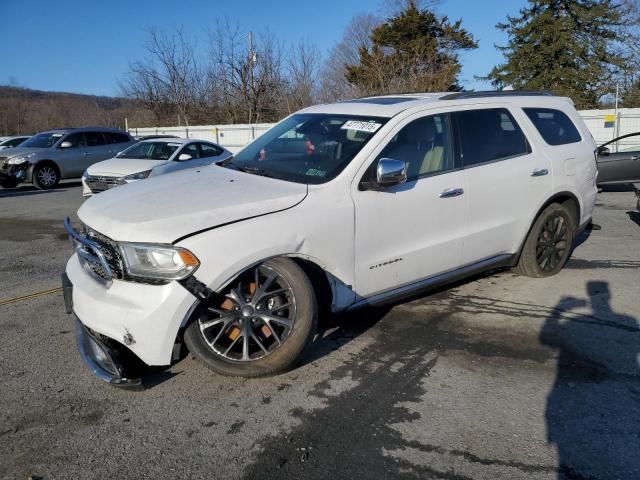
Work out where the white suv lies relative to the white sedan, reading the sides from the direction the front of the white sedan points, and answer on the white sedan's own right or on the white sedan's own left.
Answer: on the white sedan's own left

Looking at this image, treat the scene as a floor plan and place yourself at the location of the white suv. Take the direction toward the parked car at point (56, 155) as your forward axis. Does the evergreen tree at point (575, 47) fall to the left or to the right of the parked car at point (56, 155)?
right

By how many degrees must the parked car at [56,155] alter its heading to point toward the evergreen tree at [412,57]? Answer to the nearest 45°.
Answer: approximately 180°

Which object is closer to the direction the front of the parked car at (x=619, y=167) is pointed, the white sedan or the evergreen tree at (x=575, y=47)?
the white sedan

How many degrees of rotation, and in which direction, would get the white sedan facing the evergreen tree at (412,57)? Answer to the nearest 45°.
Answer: approximately 180°

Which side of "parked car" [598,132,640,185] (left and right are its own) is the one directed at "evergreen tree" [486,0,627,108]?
right

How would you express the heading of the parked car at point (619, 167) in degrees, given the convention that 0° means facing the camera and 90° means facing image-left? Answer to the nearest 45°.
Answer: approximately 90°
